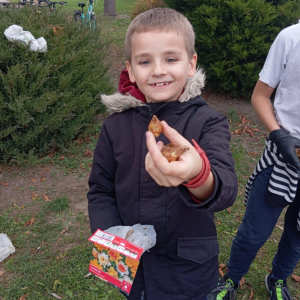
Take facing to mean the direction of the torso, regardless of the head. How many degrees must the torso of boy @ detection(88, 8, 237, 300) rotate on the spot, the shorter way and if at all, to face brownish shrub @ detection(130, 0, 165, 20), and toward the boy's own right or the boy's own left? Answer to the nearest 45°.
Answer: approximately 180°

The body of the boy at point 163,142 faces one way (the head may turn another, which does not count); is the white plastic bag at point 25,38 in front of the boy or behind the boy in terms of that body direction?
behind

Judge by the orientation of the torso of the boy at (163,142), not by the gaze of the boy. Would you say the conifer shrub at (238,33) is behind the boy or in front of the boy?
behind

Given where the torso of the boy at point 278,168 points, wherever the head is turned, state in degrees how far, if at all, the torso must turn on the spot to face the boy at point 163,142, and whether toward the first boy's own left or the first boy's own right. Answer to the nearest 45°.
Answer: approximately 45° to the first boy's own right

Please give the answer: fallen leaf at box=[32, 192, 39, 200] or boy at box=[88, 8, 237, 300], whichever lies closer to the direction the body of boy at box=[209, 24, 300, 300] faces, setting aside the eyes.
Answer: the boy
